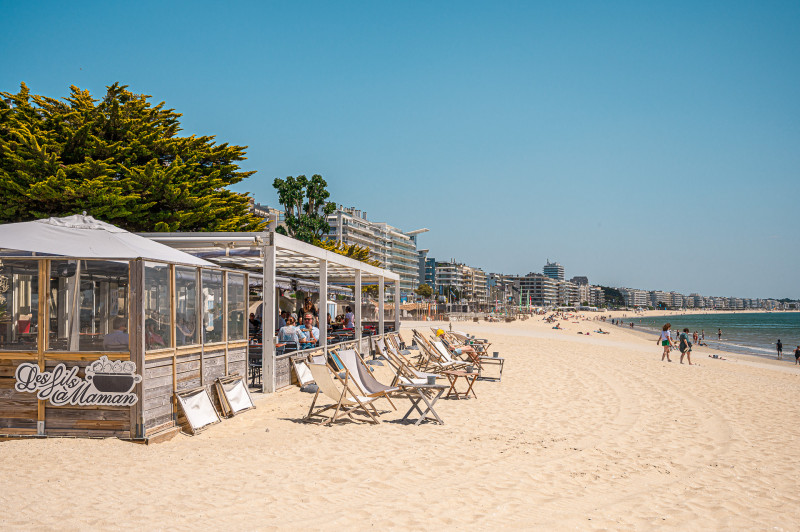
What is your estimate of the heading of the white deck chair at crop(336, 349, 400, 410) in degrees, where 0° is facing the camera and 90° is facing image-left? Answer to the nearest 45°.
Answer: approximately 315°

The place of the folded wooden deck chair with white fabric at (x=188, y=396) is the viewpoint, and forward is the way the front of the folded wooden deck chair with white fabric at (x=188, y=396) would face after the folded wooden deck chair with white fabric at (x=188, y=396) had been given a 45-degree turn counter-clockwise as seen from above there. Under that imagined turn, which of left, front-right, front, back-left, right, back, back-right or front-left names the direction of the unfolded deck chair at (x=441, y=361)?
front-left

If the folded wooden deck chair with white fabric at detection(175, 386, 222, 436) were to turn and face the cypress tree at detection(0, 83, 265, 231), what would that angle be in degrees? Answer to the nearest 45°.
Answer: approximately 135° to its left

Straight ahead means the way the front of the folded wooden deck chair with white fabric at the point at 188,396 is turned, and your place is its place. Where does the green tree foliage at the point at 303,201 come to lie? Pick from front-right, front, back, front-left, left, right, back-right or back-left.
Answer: back-left

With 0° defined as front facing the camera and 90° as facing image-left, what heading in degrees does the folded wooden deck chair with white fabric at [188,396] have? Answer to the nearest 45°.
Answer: approximately 315°

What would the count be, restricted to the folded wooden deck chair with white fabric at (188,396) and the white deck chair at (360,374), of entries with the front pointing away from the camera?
0

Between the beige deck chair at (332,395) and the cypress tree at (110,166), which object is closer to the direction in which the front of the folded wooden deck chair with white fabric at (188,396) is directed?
the beige deck chair
